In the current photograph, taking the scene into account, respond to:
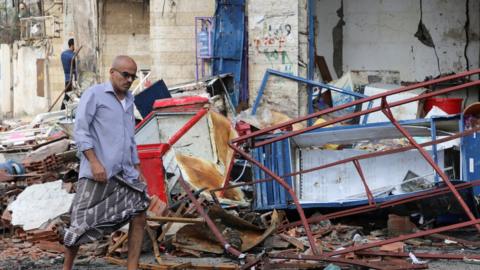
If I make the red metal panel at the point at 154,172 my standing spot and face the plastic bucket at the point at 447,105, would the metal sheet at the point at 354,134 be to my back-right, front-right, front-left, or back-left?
front-right

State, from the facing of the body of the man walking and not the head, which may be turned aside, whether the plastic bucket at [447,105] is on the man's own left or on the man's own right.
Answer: on the man's own left

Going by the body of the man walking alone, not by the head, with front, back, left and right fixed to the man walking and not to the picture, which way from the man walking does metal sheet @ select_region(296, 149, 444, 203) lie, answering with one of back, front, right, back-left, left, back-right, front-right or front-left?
left

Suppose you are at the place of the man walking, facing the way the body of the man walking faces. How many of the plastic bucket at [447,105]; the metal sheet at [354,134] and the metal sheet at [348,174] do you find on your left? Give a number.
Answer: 3

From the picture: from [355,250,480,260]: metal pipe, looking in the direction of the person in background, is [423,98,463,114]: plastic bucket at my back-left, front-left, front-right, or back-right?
front-right

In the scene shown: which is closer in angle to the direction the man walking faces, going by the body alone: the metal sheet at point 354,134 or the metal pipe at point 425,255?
the metal pipe

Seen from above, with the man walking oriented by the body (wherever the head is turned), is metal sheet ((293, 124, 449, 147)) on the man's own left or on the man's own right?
on the man's own left

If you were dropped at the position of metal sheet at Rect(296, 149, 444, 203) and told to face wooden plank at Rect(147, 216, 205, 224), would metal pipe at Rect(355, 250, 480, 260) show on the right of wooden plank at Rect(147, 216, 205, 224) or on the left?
left

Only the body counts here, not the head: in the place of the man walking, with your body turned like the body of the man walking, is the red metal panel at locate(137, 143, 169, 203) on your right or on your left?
on your left
